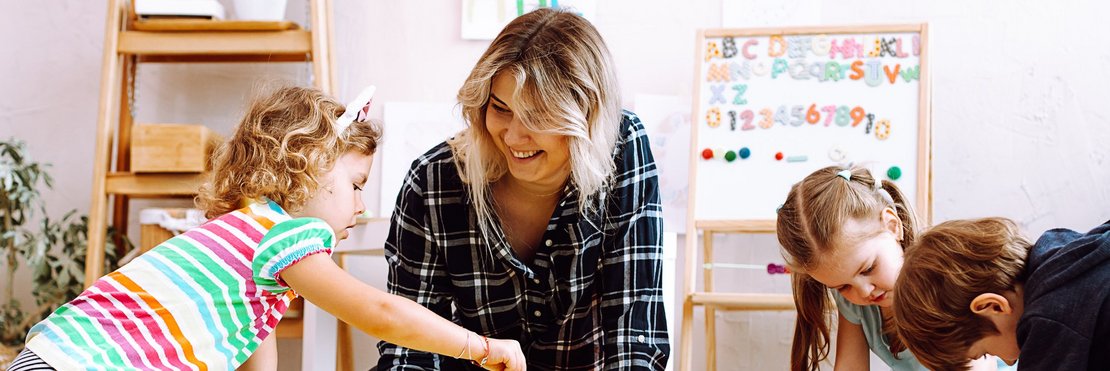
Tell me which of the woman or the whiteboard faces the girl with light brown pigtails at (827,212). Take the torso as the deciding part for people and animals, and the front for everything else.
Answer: the whiteboard

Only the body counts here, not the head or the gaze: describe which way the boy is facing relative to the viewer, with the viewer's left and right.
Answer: facing to the left of the viewer

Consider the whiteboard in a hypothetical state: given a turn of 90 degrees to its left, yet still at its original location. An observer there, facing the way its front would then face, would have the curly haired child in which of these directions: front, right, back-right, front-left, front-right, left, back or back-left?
back-right

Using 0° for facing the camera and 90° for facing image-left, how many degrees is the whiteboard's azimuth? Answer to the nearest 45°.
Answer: approximately 0°

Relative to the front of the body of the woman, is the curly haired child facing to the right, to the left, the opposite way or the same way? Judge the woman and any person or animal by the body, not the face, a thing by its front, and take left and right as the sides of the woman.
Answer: to the left

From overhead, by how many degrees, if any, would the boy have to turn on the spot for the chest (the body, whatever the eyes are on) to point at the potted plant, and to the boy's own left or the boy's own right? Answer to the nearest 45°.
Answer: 0° — they already face it

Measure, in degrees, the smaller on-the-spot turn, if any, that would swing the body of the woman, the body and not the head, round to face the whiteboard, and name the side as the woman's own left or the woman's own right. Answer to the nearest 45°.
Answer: approximately 135° to the woman's own left

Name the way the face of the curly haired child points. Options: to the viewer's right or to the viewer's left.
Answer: to the viewer's right

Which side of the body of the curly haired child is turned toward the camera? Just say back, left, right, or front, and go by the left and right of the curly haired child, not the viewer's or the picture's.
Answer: right

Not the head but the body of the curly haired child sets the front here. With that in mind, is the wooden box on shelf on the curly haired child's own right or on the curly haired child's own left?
on the curly haired child's own left

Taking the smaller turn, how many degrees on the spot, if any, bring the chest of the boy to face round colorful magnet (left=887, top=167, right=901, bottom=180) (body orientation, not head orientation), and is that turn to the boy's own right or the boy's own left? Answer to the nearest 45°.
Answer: approximately 90° to the boy's own right
